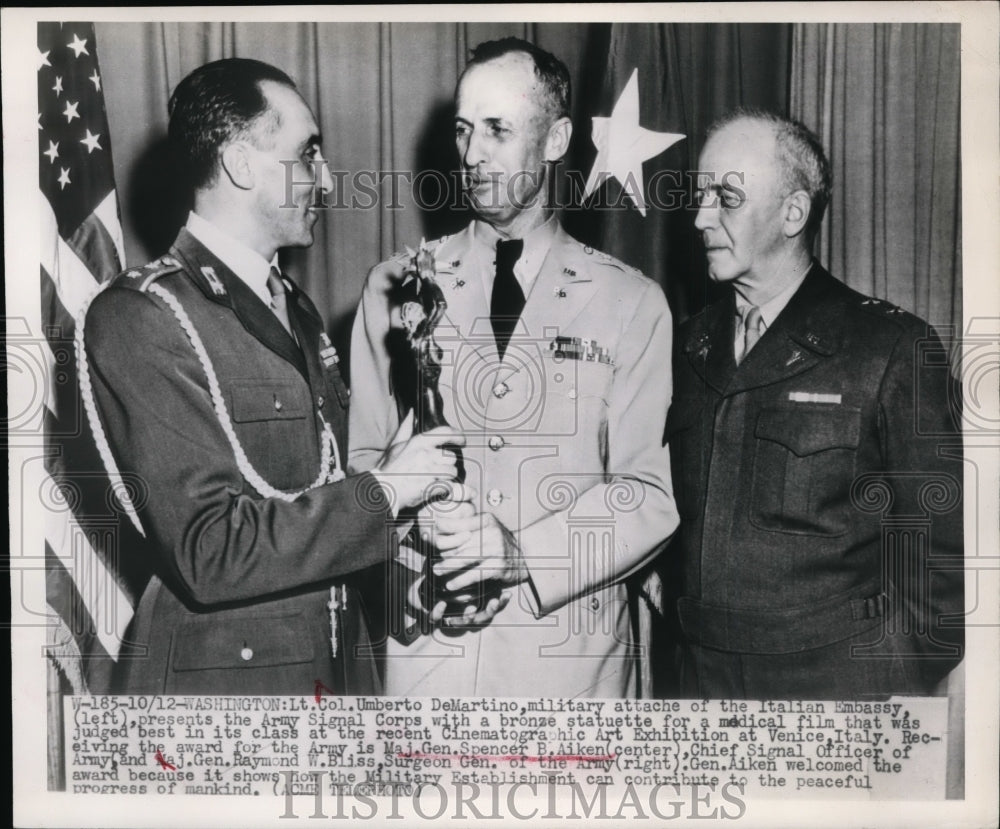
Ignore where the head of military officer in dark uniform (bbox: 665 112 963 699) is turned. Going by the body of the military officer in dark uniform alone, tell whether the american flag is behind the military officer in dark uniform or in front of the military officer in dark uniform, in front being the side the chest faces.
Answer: in front

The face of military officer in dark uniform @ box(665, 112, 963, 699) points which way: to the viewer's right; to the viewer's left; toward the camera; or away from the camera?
to the viewer's left

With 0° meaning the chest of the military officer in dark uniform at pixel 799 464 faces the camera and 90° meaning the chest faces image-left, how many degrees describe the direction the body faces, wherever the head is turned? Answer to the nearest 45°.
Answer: approximately 45°

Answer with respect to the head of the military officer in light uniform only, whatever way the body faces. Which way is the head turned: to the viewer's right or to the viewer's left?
to the viewer's left
